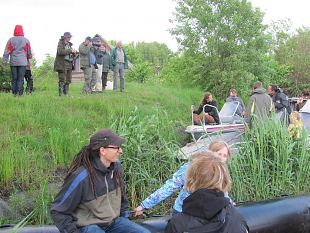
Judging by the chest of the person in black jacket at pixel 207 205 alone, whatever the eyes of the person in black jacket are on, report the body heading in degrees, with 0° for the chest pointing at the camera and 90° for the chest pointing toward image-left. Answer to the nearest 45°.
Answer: approximately 180°

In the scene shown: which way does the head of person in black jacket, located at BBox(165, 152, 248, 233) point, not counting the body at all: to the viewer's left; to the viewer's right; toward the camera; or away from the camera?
away from the camera

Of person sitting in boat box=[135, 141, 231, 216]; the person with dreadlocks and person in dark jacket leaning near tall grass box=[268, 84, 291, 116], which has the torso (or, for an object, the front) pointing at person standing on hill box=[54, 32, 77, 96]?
person in dark jacket leaning near tall grass box=[268, 84, 291, 116]

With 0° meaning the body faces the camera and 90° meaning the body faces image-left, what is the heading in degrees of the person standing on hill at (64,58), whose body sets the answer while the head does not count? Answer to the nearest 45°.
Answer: approximately 315°

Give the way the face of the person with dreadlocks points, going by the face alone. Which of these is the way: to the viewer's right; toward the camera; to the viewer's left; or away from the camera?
to the viewer's right

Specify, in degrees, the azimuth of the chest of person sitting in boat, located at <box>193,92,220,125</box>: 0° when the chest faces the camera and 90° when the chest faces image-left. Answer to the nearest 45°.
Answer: approximately 45°
